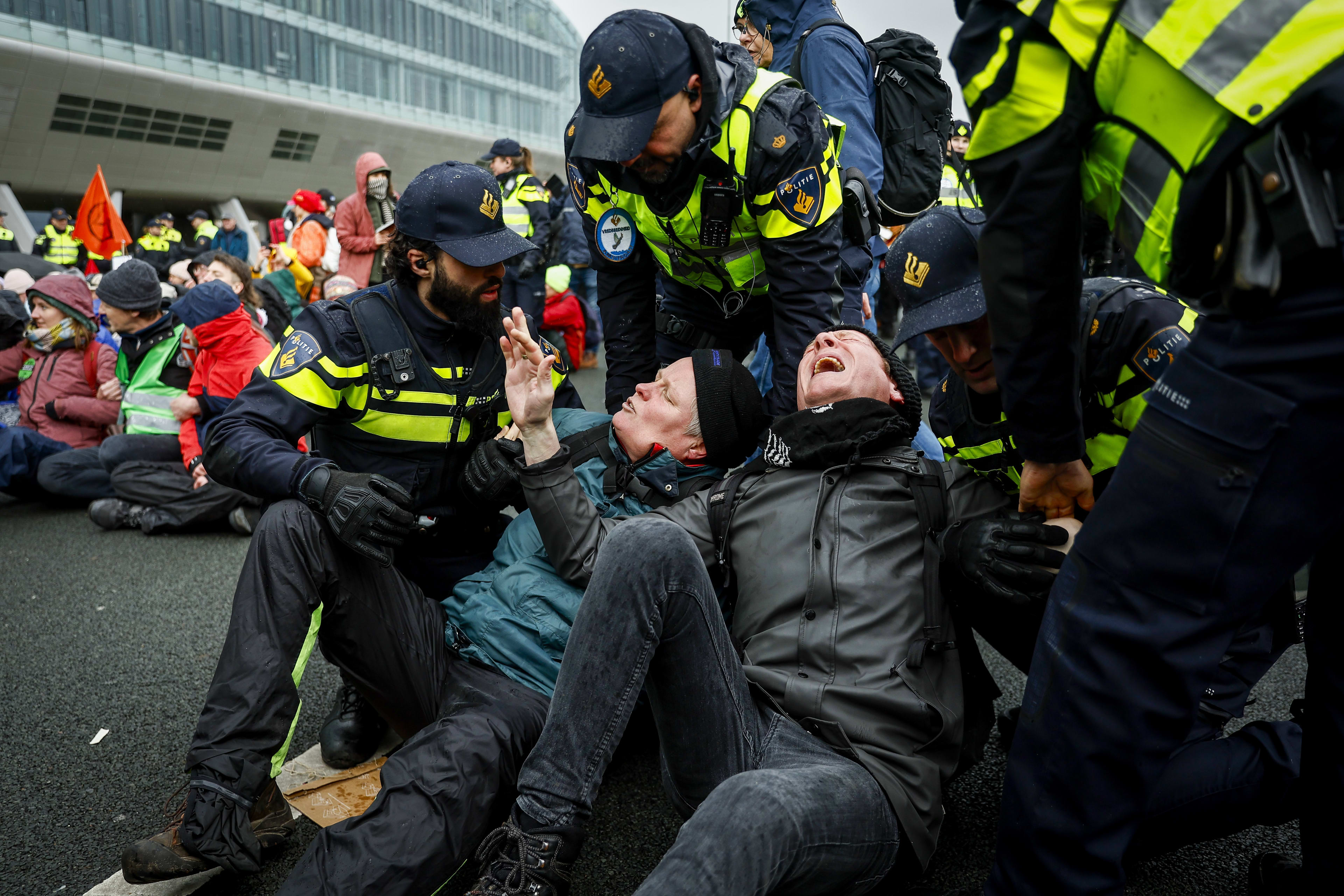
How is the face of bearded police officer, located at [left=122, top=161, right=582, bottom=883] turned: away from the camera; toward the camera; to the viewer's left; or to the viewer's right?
to the viewer's right

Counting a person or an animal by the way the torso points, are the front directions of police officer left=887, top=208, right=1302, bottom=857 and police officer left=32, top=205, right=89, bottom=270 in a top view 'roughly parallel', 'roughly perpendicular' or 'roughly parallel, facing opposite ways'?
roughly perpendicular

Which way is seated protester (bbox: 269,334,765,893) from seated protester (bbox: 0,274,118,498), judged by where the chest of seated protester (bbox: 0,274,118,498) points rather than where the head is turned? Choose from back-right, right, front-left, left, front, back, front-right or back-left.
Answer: front-left

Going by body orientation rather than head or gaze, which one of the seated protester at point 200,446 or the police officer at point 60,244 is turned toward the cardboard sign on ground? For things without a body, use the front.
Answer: the police officer

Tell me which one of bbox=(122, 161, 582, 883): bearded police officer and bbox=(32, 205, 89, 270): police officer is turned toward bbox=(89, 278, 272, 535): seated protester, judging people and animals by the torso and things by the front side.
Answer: the police officer

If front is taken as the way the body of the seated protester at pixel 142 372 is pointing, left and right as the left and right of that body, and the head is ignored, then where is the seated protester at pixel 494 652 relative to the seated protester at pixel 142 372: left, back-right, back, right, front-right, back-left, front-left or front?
front-left

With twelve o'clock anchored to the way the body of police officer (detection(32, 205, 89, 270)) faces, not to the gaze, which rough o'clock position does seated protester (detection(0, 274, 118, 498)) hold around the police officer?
The seated protester is roughly at 12 o'clock from the police officer.
